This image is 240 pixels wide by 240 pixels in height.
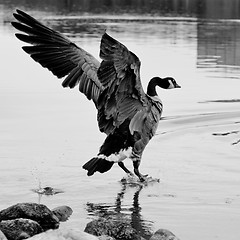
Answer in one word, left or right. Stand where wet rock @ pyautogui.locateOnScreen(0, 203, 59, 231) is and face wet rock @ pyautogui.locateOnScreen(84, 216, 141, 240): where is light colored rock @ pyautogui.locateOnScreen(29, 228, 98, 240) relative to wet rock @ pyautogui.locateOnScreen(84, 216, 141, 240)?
right

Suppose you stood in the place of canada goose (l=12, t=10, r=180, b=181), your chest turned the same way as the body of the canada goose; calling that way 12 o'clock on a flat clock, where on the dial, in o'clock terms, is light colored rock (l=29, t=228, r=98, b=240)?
The light colored rock is roughly at 5 o'clock from the canada goose.

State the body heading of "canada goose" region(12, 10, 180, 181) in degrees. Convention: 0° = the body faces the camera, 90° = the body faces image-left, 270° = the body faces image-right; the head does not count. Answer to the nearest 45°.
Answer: approximately 225°

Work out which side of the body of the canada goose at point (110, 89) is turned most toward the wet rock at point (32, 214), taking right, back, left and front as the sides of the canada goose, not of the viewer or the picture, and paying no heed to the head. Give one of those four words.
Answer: back

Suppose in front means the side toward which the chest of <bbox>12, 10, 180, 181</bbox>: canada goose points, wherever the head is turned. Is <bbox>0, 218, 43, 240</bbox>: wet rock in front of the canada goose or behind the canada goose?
behind

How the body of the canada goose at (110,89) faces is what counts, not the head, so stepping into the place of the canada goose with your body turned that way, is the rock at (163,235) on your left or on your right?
on your right
